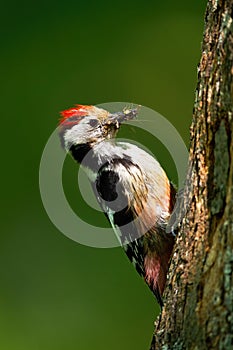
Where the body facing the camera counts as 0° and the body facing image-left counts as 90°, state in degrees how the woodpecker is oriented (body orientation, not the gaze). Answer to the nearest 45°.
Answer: approximately 270°
